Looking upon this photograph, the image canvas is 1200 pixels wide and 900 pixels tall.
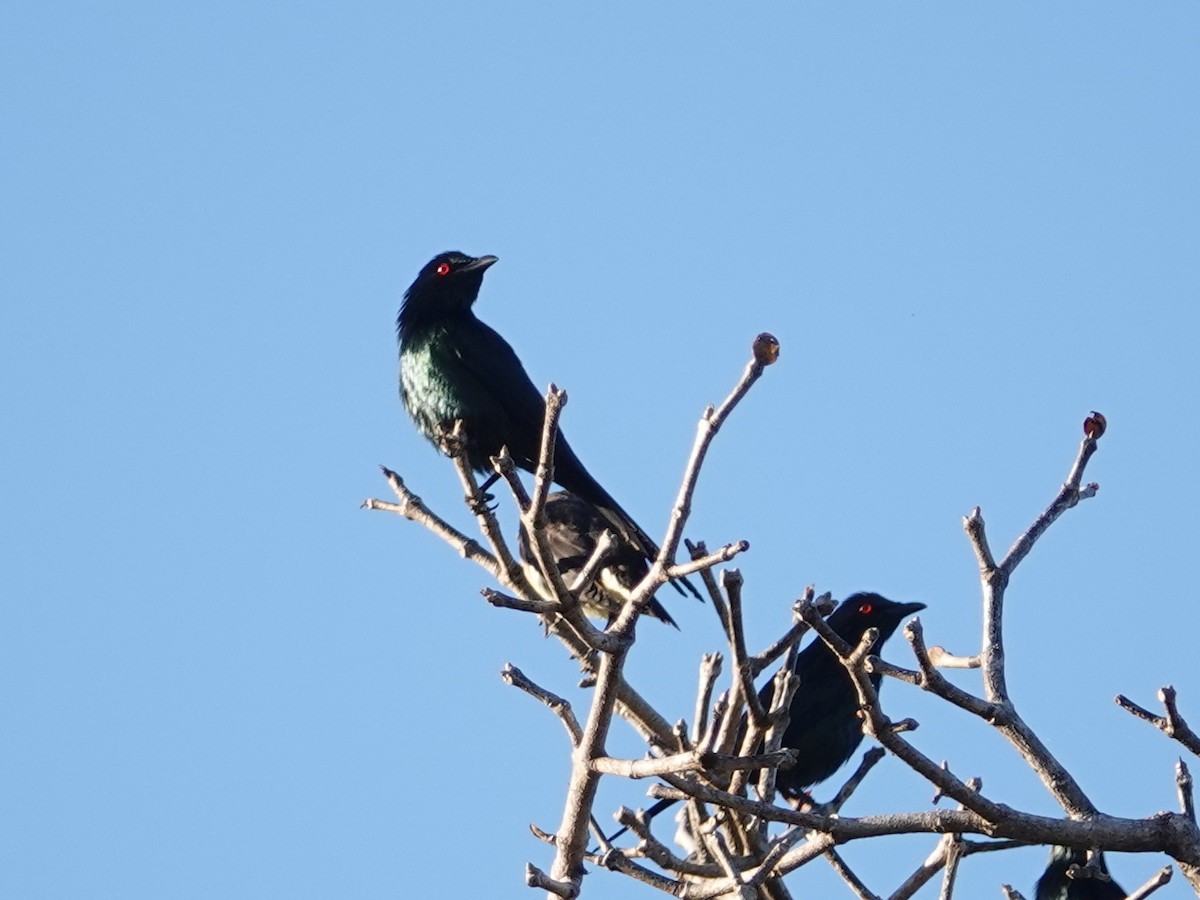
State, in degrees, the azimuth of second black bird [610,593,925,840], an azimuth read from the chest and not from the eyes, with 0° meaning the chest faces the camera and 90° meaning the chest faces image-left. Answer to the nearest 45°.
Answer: approximately 270°

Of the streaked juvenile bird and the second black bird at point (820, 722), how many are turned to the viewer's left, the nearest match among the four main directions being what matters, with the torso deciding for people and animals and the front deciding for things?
1

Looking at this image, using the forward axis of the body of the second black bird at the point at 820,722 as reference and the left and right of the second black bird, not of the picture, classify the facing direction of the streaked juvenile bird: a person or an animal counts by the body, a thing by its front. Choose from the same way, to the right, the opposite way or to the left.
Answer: the opposite way

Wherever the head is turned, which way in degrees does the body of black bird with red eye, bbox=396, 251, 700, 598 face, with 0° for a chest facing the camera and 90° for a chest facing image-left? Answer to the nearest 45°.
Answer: approximately 45°

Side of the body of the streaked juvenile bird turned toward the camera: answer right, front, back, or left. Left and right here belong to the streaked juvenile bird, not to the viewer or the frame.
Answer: left

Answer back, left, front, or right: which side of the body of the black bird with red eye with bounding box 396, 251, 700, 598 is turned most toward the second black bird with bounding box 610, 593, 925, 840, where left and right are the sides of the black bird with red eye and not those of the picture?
back

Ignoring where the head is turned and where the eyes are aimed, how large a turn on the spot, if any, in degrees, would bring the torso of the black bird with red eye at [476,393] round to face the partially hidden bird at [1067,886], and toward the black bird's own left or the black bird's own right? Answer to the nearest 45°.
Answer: approximately 180°

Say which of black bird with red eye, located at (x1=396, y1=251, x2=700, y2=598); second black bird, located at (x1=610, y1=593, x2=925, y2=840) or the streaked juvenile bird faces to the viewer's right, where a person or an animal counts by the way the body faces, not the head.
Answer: the second black bird
